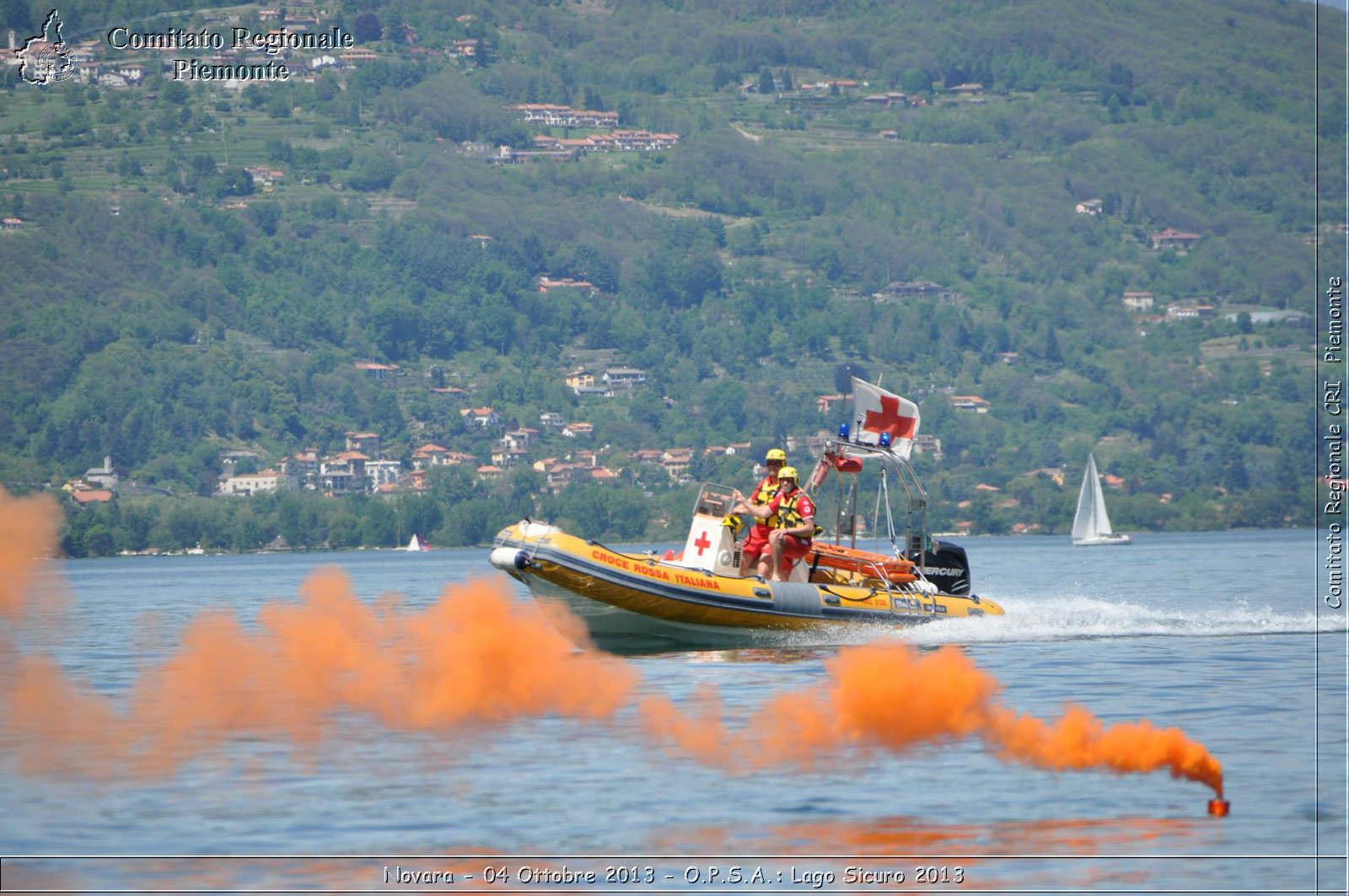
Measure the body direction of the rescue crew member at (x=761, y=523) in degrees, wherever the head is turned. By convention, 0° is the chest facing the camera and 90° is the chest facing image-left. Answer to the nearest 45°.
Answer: approximately 45°

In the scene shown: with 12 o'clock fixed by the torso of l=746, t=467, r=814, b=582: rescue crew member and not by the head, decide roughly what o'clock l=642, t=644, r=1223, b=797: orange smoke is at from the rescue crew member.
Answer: The orange smoke is roughly at 10 o'clock from the rescue crew member.

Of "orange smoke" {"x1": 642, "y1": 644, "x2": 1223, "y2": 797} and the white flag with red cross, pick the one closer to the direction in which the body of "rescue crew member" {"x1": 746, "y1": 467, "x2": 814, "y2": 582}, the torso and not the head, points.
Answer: the orange smoke

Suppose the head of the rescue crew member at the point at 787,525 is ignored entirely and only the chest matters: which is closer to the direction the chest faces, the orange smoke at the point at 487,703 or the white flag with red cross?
the orange smoke

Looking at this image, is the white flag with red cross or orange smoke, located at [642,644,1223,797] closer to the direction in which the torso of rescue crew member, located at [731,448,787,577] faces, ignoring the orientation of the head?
the orange smoke

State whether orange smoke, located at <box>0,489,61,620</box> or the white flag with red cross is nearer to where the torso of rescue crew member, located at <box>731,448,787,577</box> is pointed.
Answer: the orange smoke

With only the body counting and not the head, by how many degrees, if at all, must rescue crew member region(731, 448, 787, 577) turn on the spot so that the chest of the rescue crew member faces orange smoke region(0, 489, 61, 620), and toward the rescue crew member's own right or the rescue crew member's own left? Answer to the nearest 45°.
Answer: approximately 45° to the rescue crew member's own right

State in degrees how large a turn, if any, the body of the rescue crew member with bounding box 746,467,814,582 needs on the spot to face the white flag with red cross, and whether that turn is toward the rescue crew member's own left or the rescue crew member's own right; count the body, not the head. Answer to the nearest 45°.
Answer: approximately 180°

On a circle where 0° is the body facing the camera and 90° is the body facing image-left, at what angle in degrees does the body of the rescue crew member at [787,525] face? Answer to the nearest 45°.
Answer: approximately 45°
